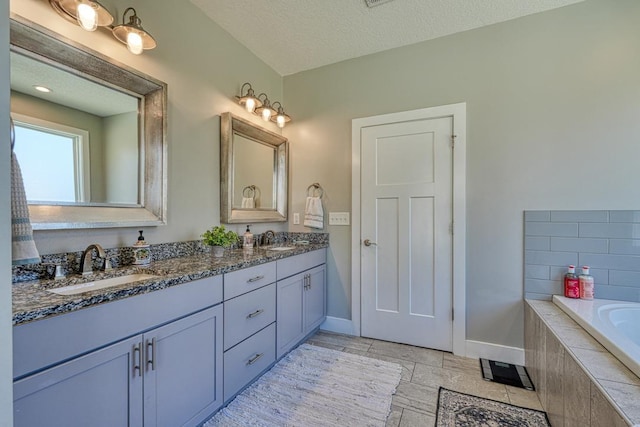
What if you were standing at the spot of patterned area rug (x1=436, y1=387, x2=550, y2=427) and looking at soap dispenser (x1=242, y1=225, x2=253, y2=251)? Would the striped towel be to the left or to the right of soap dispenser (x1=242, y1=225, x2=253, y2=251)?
left

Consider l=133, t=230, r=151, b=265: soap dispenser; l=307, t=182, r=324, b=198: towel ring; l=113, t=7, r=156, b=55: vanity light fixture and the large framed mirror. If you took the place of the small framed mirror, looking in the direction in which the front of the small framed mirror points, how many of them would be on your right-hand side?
3

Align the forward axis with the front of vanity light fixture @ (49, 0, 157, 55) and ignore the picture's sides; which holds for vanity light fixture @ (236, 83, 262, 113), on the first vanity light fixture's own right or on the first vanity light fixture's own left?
on the first vanity light fixture's own left

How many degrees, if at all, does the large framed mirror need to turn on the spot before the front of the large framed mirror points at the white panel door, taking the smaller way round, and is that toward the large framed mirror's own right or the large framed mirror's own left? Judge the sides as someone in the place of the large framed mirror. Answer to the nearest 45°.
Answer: approximately 45° to the large framed mirror's own left

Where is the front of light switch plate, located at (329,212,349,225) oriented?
toward the camera

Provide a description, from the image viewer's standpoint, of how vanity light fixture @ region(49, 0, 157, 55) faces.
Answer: facing the viewer and to the right of the viewer

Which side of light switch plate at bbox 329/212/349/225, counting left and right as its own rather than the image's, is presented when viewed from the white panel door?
left

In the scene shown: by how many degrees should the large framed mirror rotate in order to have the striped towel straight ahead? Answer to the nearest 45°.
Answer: approximately 45° to its right

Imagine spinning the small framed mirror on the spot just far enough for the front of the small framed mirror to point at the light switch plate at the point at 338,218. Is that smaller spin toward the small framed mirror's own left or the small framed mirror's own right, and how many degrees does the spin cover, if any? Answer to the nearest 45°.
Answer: approximately 45° to the small framed mirror's own left
